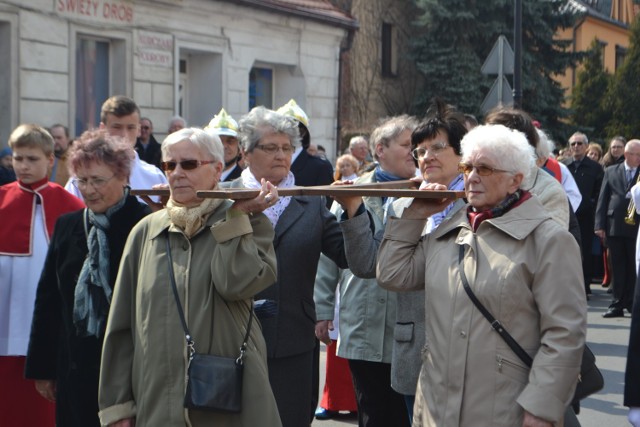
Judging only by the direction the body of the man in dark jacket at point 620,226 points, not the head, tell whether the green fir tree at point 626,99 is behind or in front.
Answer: behind

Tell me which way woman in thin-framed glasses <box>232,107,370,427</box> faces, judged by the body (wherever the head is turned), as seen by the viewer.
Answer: toward the camera

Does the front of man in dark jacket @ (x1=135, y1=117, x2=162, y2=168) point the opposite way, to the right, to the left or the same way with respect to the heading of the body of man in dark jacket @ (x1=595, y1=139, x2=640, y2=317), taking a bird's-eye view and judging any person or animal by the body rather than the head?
the same way

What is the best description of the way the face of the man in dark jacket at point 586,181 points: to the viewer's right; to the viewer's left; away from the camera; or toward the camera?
toward the camera

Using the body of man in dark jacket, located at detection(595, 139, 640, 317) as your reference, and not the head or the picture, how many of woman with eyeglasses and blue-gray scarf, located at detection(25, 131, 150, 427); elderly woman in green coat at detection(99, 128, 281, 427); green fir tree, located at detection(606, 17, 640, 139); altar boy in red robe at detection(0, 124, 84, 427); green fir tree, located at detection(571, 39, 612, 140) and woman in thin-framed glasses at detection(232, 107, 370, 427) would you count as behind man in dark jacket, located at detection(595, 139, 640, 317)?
2

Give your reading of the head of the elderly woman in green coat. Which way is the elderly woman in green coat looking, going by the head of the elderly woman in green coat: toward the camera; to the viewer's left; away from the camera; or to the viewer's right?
toward the camera

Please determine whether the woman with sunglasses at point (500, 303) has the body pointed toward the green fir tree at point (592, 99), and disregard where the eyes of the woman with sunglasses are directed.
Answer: no

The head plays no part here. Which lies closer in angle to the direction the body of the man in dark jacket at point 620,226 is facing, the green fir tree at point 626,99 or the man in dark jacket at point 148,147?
the man in dark jacket

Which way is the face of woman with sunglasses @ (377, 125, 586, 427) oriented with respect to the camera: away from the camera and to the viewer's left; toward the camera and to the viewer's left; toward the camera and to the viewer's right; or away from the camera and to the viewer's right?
toward the camera and to the viewer's left

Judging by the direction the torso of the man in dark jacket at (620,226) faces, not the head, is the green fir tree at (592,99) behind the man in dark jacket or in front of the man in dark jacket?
behind

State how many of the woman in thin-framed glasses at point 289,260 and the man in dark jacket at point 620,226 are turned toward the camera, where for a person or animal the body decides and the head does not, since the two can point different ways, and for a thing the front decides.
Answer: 2

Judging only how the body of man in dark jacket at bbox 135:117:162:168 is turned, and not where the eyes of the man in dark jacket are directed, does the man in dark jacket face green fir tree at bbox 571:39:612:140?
no
